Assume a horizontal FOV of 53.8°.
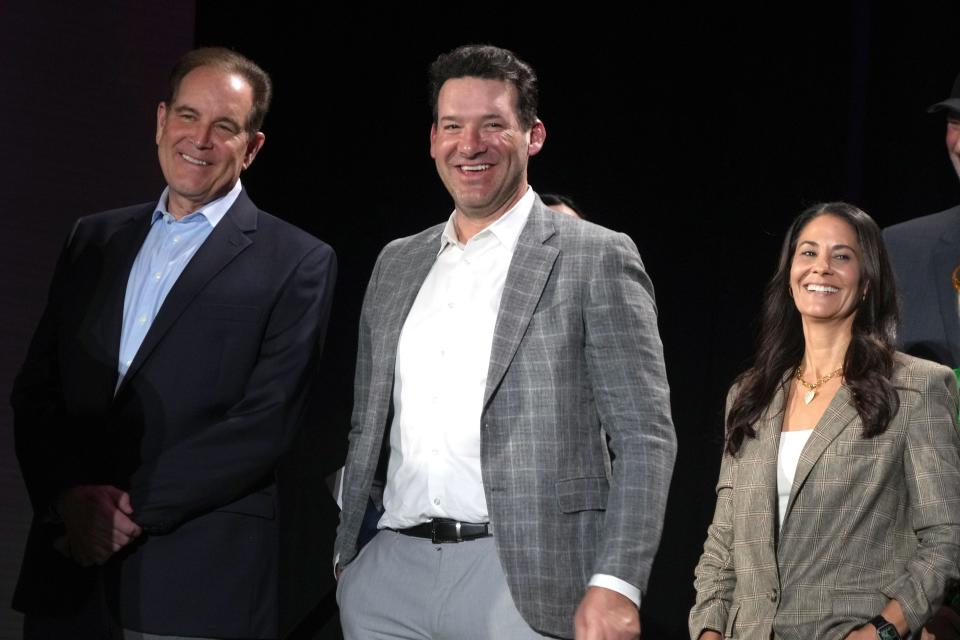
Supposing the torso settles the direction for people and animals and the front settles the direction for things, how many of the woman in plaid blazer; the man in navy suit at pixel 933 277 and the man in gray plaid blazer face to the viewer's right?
0

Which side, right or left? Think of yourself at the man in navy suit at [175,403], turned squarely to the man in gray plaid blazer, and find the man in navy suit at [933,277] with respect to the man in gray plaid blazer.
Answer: left

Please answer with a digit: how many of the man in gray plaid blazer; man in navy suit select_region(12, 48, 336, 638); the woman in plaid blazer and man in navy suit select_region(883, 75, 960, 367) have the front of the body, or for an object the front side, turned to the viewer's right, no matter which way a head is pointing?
0

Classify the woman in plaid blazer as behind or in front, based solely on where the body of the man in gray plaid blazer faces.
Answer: behind

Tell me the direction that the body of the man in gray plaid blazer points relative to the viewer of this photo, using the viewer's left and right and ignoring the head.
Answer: facing the viewer and to the left of the viewer

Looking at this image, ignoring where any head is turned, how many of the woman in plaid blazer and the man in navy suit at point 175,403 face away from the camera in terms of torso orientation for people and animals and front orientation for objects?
0

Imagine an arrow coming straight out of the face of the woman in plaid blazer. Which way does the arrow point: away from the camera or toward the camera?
toward the camera

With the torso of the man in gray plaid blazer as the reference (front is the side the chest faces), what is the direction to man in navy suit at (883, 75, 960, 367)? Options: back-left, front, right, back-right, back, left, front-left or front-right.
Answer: back

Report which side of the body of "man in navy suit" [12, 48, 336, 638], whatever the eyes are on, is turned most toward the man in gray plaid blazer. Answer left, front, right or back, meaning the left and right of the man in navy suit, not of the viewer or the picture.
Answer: left

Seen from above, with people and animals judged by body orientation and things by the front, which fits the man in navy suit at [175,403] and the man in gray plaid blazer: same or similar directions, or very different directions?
same or similar directions
